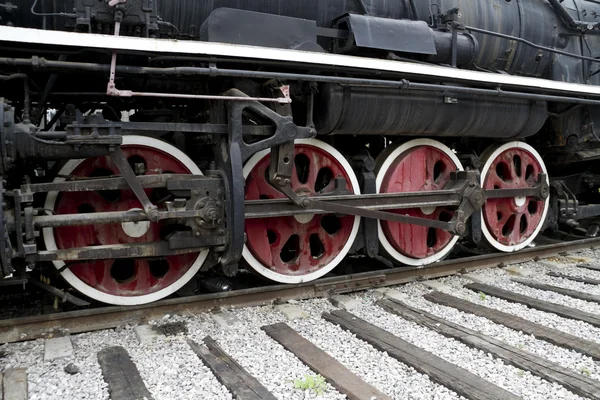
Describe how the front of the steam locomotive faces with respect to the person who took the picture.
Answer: facing the viewer and to the left of the viewer

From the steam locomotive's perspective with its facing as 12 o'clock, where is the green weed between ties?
The green weed between ties is roughly at 10 o'clock from the steam locomotive.
